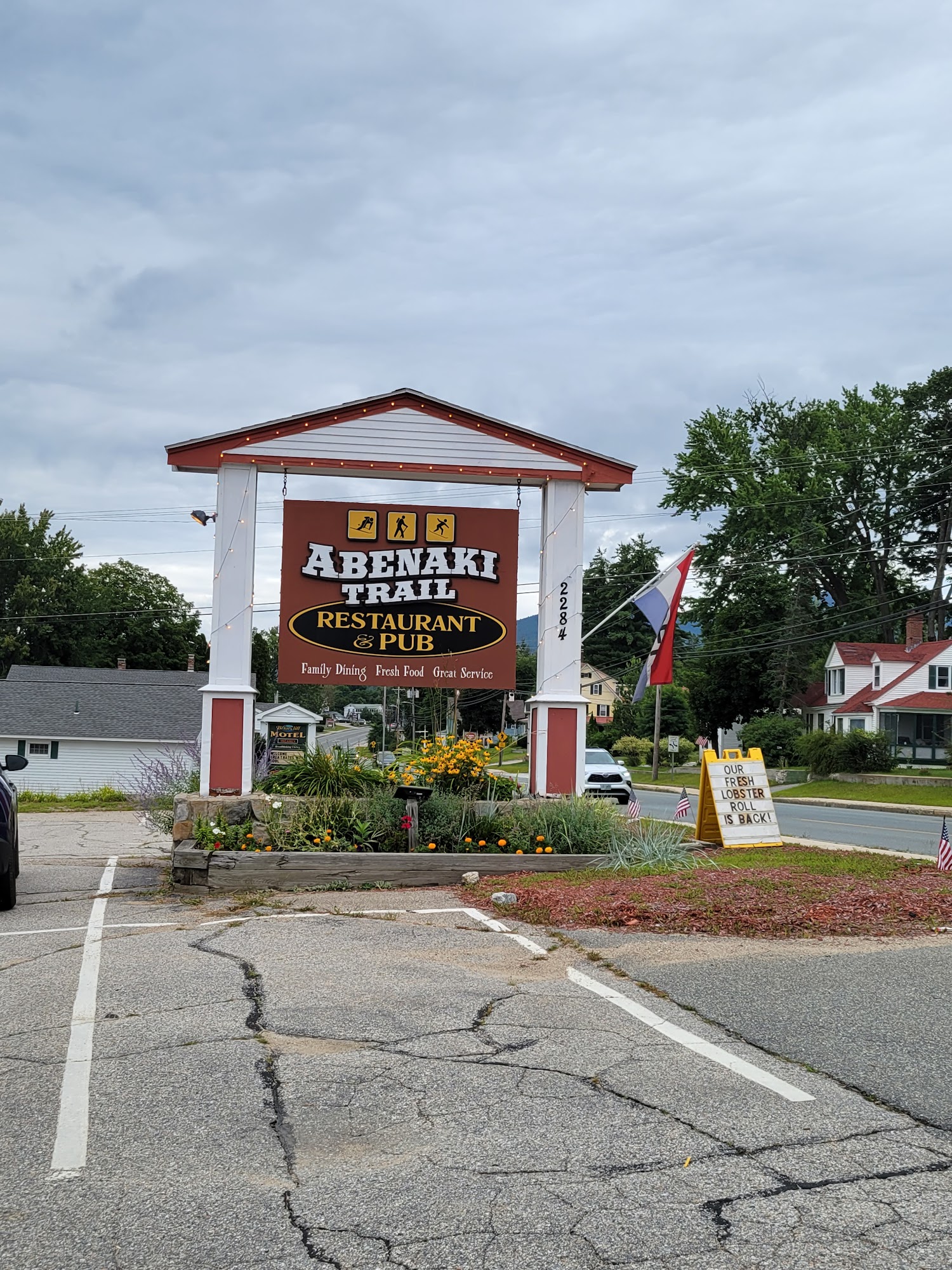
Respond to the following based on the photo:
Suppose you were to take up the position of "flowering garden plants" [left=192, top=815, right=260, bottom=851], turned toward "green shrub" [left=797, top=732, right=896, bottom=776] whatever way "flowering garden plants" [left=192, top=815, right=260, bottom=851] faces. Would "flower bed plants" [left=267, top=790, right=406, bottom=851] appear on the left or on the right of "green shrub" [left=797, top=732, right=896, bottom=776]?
right

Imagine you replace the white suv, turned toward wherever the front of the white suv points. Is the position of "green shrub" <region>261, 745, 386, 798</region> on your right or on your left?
on your right

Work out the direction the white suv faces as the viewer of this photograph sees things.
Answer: facing the viewer and to the right of the viewer

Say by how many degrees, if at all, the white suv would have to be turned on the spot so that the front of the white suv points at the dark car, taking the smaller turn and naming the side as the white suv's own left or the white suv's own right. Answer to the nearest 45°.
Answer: approximately 45° to the white suv's own right

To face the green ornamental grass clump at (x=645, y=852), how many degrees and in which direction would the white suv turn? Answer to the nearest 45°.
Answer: approximately 45° to its right

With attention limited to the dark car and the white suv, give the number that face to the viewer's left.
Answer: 0
